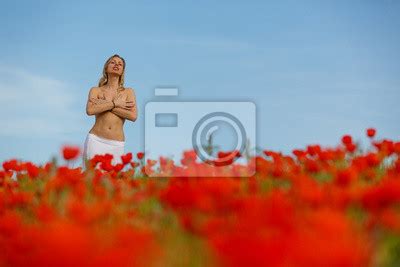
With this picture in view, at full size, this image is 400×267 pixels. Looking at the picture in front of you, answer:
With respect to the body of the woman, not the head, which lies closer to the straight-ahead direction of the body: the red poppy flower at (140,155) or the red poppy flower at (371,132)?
the red poppy flower at (140,155)

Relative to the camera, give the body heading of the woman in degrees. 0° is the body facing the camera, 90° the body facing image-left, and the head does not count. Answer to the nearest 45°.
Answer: approximately 0°

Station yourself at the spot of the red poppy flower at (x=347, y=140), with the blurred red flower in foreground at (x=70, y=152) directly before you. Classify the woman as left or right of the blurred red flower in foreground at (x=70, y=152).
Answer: right

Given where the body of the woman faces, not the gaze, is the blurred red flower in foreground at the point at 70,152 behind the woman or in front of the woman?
in front

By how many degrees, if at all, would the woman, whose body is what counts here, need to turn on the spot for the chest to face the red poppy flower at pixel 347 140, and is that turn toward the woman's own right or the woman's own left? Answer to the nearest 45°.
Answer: approximately 45° to the woman's own left

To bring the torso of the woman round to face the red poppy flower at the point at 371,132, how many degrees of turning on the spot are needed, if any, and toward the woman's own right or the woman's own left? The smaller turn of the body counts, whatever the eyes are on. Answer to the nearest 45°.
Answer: approximately 45° to the woman's own left

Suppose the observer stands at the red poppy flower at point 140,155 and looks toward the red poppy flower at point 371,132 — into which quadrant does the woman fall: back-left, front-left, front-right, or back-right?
back-left

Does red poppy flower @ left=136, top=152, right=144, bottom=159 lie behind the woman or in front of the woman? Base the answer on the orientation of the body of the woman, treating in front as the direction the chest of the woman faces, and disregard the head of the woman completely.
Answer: in front

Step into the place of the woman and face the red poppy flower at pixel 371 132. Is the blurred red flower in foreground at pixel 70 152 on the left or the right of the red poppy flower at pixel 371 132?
right
